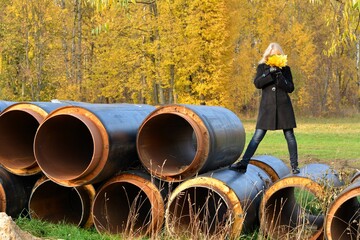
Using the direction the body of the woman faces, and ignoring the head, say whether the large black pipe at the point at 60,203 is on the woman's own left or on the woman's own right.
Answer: on the woman's own right

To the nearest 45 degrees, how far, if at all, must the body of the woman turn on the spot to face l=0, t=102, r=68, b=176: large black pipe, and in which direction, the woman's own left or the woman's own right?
approximately 90° to the woman's own right

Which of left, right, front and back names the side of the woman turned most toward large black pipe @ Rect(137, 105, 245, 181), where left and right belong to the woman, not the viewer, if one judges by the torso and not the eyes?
right

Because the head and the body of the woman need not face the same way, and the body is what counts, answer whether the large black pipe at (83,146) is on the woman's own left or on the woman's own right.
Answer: on the woman's own right

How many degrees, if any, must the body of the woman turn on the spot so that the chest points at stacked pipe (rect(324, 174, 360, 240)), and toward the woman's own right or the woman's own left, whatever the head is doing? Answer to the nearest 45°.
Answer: approximately 45° to the woman's own left

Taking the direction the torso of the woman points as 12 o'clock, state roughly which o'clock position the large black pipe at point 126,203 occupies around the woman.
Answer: The large black pipe is roughly at 2 o'clock from the woman.

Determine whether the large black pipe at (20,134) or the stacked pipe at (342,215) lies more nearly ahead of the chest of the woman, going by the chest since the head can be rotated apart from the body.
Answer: the stacked pipe

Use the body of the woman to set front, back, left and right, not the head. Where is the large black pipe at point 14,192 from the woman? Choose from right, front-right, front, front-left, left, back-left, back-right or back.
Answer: right

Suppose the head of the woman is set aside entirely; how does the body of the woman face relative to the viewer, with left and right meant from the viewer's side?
facing the viewer
